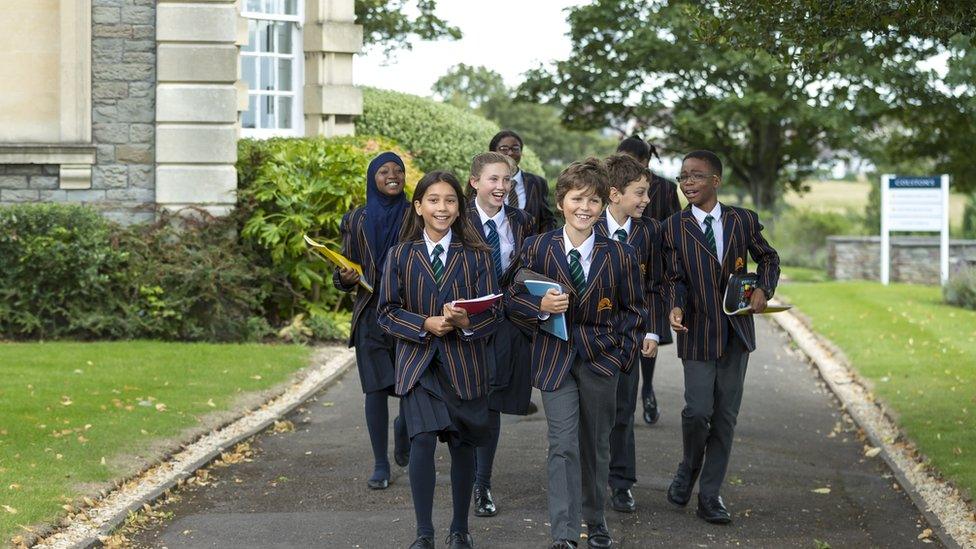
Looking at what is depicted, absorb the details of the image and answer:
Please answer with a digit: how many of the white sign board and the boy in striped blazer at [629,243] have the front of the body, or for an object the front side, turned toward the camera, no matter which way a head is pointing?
2

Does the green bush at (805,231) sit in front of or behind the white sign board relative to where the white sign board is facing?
behind

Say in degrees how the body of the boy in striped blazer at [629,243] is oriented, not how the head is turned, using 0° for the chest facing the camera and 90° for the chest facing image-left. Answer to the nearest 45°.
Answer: approximately 0°

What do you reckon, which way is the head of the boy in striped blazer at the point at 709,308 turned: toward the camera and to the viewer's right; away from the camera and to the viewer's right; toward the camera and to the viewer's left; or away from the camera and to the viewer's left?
toward the camera and to the viewer's left

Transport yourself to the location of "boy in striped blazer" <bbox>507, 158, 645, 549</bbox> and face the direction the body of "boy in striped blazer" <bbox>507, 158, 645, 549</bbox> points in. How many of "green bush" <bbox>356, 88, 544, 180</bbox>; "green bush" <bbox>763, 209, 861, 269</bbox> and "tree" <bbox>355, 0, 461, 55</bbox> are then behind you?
3

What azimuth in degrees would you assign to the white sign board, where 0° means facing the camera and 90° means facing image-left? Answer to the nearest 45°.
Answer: approximately 0°

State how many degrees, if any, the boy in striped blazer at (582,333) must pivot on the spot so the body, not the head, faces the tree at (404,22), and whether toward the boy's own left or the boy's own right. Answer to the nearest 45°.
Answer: approximately 180°
